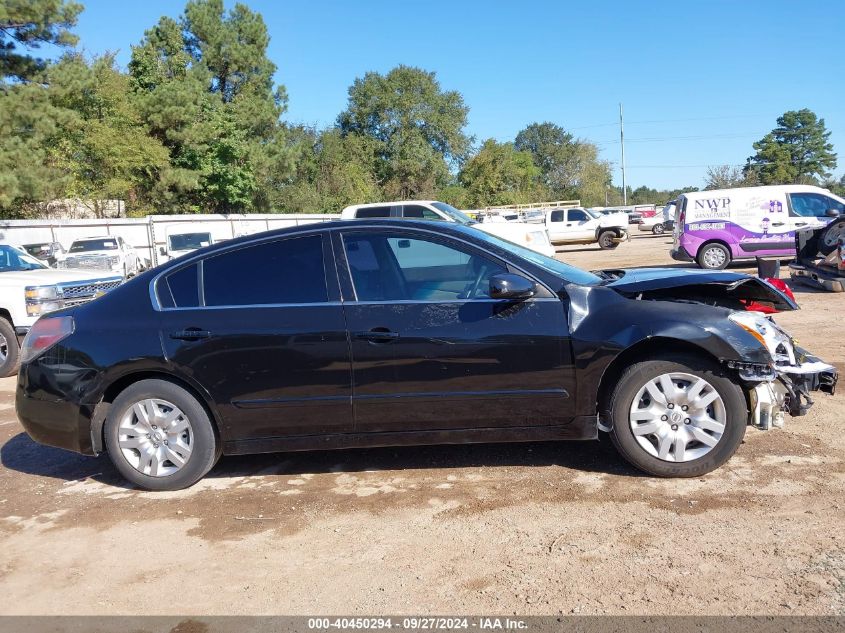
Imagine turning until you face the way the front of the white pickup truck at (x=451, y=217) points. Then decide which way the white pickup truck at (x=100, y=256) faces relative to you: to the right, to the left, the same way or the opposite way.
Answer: to the right

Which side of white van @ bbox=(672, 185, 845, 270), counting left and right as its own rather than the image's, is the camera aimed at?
right

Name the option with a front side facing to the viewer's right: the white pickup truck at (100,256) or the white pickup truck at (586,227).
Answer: the white pickup truck at (586,227)

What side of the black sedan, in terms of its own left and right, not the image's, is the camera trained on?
right

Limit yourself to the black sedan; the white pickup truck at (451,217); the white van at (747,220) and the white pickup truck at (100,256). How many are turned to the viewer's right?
3

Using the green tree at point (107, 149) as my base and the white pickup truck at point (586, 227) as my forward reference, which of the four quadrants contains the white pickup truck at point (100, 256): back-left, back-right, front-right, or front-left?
front-right

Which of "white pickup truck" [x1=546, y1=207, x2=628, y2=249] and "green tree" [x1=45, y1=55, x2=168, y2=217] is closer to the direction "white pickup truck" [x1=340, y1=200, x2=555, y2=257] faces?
the "white pickup truck" [x1=546, y1=207, x2=628, y2=249]

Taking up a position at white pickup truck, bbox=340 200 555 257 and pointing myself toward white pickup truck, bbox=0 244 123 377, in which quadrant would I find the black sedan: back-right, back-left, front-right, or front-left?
front-left

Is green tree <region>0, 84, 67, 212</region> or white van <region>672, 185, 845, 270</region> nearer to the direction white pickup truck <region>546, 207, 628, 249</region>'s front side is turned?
the white van

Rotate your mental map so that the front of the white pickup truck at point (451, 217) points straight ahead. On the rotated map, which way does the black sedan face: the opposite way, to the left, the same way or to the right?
the same way

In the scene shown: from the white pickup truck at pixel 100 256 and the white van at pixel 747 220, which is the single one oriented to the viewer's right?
the white van

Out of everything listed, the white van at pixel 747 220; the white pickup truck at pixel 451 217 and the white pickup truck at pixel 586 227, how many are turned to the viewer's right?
3

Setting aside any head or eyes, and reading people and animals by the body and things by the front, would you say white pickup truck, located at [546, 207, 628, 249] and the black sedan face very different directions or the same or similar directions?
same or similar directions

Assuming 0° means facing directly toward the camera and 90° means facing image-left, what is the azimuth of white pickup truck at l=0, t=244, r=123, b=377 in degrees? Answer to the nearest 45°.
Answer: approximately 315°

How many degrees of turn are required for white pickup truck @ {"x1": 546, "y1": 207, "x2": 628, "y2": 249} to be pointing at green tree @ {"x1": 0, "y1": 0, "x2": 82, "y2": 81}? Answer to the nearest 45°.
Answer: approximately 135° to its right

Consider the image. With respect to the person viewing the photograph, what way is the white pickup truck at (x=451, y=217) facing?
facing to the right of the viewer

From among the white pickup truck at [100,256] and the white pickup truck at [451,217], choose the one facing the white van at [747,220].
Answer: the white pickup truck at [451,217]

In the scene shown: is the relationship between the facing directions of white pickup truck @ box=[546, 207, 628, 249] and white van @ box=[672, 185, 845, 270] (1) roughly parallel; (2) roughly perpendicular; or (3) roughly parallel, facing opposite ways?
roughly parallel

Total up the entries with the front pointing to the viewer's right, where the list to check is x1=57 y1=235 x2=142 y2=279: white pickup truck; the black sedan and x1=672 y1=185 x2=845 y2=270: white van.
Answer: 2

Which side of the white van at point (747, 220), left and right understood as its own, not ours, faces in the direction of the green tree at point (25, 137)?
back
